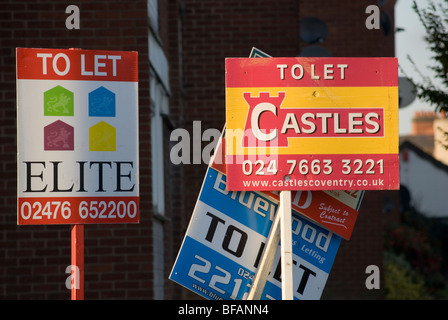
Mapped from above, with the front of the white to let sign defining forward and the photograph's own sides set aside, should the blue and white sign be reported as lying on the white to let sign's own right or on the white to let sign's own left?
on the white to let sign's own left

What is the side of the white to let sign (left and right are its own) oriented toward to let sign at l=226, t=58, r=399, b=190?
left

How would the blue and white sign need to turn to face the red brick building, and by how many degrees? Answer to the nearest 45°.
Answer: approximately 180°

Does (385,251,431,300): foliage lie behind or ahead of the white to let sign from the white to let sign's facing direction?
behind

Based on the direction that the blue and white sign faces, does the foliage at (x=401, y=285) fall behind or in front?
behind

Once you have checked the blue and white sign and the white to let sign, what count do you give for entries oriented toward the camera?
2

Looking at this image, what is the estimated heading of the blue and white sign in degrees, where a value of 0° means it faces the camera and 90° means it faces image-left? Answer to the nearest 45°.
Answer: approximately 0°

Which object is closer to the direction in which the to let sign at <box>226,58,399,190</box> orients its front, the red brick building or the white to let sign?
the white to let sign

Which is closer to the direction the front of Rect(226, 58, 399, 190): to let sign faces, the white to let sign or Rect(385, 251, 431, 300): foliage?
the white to let sign

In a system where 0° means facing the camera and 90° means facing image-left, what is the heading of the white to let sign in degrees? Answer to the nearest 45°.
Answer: approximately 0°
